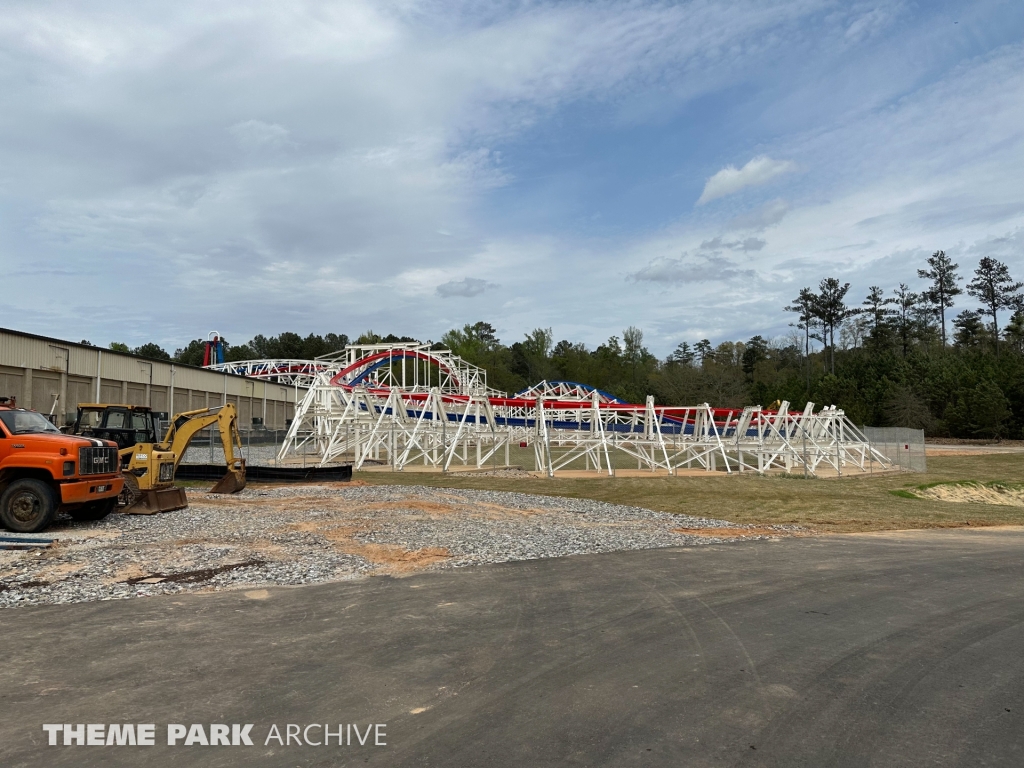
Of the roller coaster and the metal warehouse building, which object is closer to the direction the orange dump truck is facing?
the roller coaster

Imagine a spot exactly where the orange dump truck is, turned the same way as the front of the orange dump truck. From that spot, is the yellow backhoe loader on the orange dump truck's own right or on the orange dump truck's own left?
on the orange dump truck's own left

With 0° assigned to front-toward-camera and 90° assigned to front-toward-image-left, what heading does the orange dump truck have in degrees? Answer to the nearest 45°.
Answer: approximately 315°

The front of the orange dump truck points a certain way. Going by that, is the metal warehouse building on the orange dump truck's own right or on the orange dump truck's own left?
on the orange dump truck's own left

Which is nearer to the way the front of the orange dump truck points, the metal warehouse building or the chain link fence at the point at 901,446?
the chain link fence

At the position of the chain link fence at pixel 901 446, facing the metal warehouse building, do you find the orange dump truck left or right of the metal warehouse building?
left

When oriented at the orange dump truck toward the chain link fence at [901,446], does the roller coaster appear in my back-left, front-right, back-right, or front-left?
front-left

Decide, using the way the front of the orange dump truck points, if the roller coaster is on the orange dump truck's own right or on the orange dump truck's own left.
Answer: on the orange dump truck's own left

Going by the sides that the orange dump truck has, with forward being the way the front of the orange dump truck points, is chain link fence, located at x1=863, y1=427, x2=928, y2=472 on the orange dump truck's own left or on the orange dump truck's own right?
on the orange dump truck's own left
